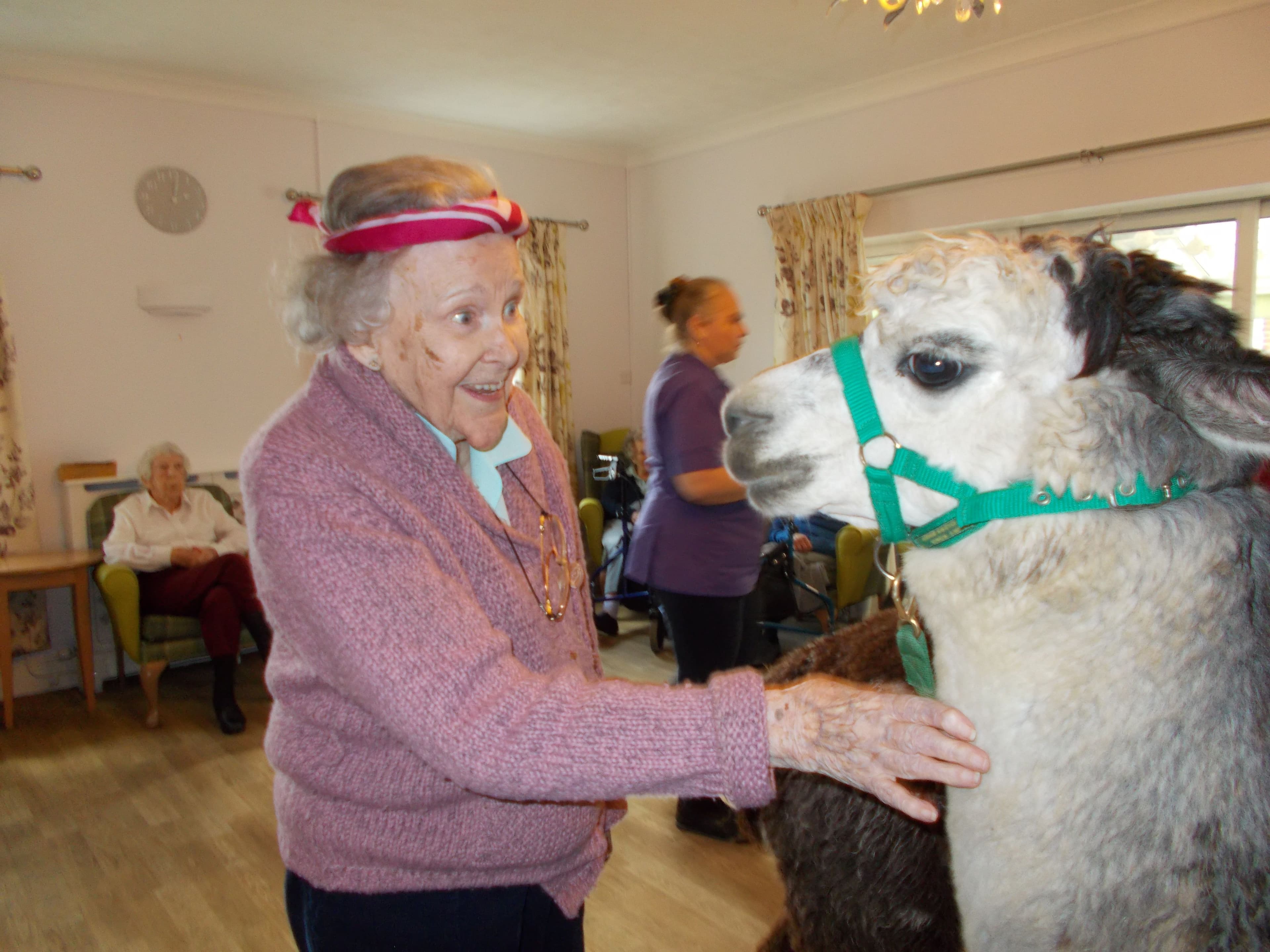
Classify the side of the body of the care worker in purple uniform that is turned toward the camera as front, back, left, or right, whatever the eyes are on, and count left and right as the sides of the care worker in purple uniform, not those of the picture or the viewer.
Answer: right

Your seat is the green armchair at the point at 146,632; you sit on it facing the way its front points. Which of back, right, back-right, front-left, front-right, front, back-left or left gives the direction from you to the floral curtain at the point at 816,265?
front-left

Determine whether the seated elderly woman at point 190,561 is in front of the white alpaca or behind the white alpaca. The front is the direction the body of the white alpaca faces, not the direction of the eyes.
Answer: in front

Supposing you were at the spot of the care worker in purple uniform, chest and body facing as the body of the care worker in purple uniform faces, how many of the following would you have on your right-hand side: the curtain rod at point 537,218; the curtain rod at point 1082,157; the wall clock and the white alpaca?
1

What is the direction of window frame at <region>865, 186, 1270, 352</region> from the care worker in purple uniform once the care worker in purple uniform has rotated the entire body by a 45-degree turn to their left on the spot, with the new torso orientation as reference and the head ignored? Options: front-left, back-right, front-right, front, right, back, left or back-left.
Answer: front

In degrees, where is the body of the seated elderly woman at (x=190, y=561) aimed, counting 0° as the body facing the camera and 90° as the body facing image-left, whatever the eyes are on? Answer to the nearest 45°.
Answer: approximately 315°

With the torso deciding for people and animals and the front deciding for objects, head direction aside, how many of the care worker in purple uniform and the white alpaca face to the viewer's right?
1

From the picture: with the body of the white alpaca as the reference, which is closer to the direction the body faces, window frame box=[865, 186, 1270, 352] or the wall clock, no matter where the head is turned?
the wall clock

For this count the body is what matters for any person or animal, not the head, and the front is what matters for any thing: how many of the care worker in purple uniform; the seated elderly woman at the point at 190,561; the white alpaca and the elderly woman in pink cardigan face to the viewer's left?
1

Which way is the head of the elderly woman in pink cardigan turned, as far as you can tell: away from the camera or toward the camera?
toward the camera

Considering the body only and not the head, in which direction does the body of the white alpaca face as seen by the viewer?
to the viewer's left

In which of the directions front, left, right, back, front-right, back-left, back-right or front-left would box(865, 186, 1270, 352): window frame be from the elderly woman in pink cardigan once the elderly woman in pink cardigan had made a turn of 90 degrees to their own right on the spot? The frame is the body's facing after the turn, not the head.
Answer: back
